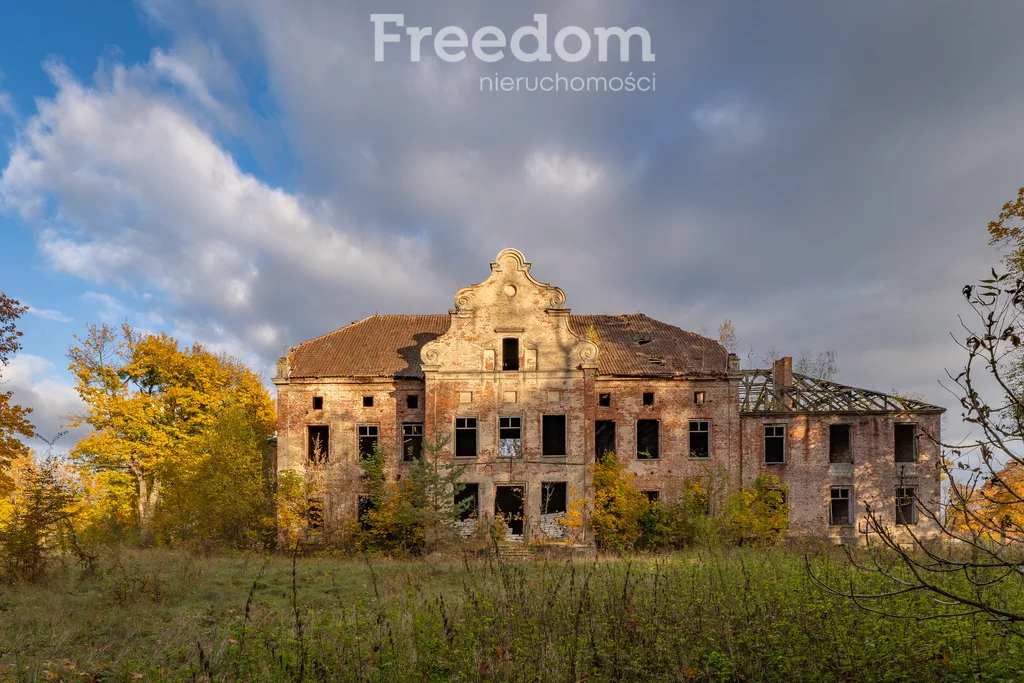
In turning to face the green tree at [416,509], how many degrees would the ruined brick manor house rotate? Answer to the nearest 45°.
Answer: approximately 45° to its right

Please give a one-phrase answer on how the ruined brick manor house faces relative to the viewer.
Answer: facing the viewer

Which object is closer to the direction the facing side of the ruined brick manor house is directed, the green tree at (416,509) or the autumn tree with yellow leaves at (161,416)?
the green tree
